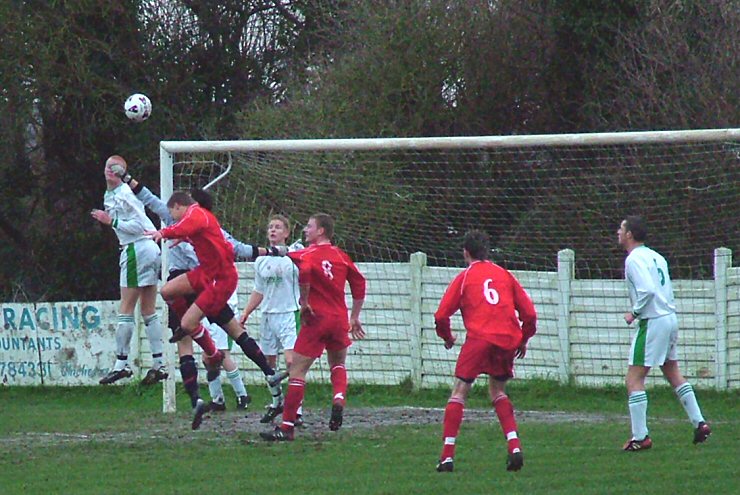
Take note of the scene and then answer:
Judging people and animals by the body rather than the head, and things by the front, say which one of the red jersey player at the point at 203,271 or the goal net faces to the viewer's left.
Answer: the red jersey player

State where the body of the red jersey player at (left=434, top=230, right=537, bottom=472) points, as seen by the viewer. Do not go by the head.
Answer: away from the camera

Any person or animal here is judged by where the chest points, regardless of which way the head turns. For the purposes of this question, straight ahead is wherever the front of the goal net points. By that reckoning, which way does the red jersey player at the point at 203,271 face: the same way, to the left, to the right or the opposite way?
to the right

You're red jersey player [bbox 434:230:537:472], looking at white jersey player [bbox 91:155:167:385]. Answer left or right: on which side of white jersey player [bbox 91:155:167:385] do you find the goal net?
right

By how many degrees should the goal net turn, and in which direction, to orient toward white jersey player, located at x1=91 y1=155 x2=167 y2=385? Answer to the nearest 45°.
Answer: approximately 45° to its right

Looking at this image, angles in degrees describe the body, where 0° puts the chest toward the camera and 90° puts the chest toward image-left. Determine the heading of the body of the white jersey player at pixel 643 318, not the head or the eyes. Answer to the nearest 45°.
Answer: approximately 135°

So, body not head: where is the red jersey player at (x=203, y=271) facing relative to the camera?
to the viewer's left

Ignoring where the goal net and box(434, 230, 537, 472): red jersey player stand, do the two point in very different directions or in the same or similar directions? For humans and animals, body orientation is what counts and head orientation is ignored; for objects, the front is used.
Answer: very different directions

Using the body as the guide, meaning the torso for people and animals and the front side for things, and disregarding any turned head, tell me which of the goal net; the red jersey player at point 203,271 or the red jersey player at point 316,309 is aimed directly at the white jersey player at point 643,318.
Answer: the goal net
